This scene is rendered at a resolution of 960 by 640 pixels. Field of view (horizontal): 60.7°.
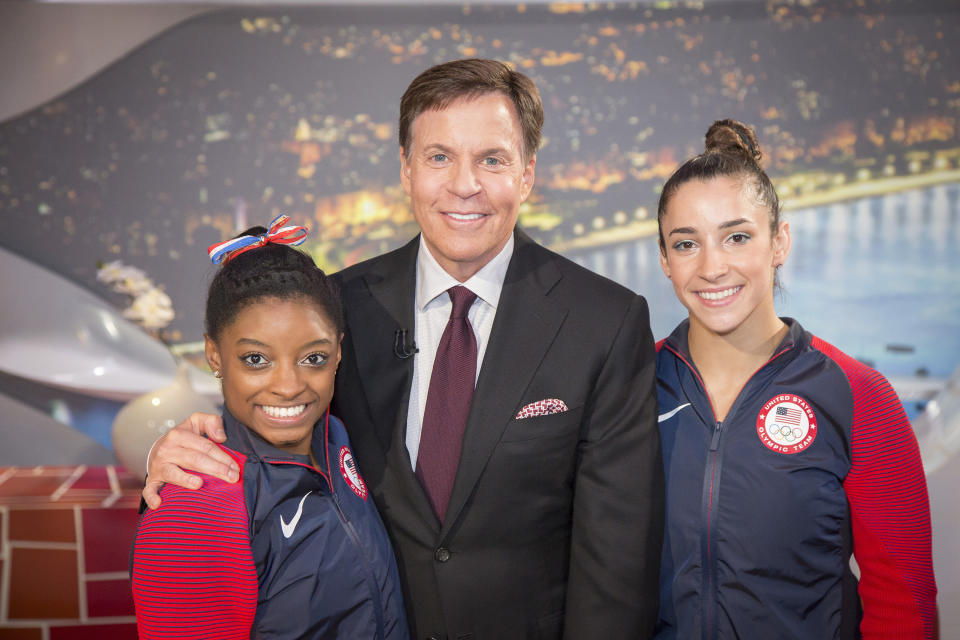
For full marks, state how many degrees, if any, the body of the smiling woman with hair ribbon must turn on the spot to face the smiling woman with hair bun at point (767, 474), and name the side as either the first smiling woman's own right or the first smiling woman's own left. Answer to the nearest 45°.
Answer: approximately 45° to the first smiling woman's own left

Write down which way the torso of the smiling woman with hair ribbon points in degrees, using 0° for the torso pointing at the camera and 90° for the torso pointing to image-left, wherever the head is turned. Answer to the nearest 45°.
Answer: approximately 315°
